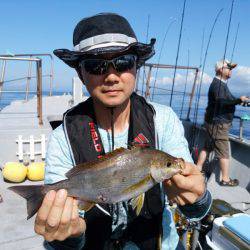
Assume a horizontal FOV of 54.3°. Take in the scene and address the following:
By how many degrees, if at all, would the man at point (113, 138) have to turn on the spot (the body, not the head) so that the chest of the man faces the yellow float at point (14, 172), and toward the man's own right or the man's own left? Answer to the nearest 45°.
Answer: approximately 135° to the man's own right

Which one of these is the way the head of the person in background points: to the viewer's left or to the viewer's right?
to the viewer's right

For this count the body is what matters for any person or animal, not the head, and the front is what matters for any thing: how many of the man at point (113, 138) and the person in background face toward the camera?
1

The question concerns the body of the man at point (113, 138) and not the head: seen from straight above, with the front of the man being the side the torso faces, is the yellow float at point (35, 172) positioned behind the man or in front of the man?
behind

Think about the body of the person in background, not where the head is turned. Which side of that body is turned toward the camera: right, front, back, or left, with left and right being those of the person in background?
right

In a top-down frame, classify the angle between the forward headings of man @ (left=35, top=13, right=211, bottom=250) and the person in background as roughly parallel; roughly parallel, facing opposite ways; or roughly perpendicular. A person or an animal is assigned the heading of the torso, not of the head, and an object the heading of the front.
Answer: roughly perpendicular

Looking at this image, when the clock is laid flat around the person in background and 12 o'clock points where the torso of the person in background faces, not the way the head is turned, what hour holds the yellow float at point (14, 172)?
The yellow float is roughly at 5 o'clock from the person in background.

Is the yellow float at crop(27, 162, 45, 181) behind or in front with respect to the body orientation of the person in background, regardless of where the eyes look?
behind

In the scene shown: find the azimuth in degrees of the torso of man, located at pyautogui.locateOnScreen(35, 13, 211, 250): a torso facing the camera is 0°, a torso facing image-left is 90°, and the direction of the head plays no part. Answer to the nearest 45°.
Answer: approximately 0°
